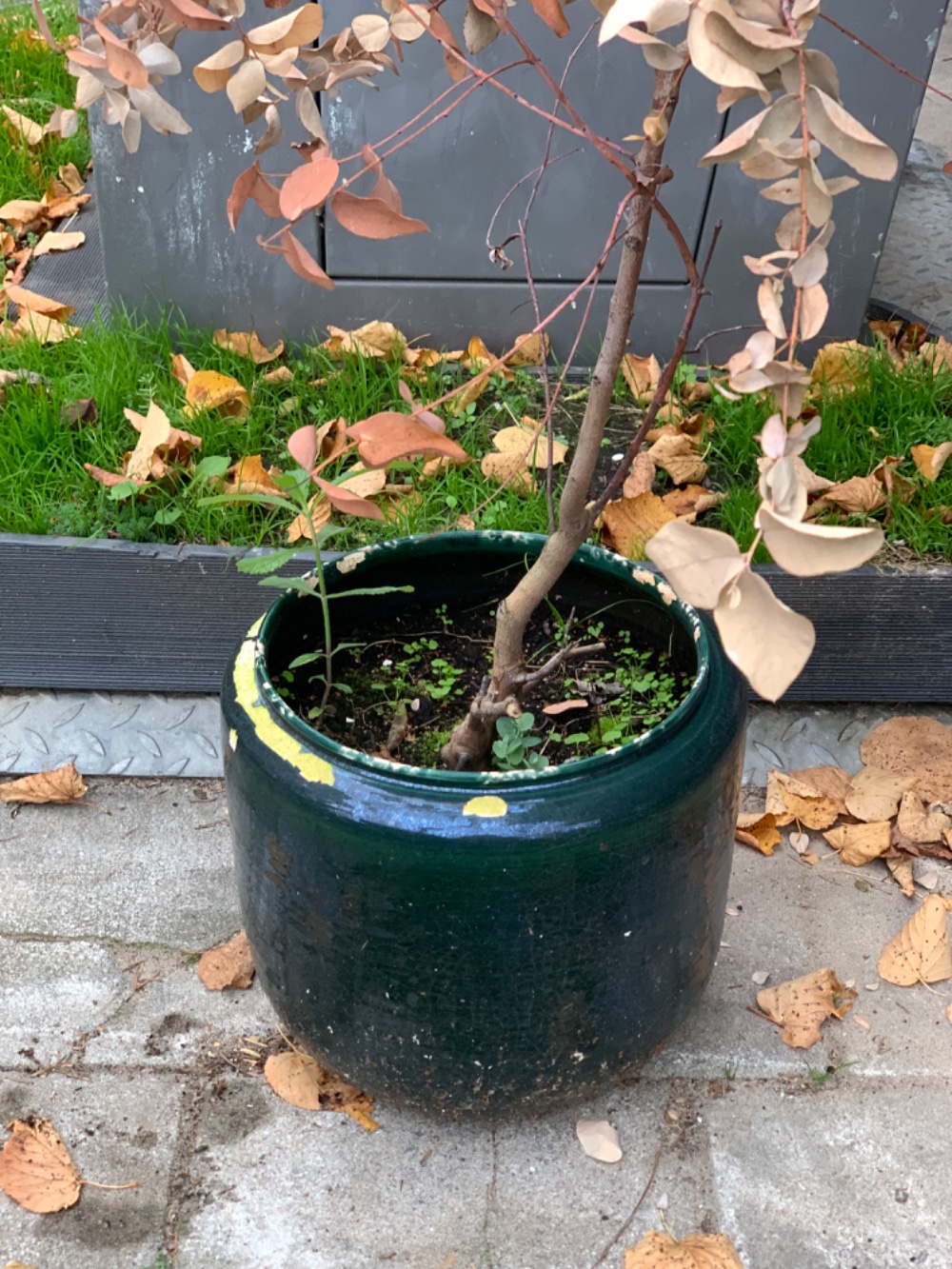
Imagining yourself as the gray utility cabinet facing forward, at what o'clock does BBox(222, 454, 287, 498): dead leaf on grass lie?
The dead leaf on grass is roughly at 1 o'clock from the gray utility cabinet.

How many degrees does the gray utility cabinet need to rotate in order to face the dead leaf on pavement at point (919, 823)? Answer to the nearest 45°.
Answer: approximately 45° to its left

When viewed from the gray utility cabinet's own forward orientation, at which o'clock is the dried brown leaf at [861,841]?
The dried brown leaf is roughly at 11 o'clock from the gray utility cabinet.

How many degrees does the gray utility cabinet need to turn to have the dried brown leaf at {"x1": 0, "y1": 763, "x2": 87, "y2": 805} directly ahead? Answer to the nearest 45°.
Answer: approximately 45° to its right

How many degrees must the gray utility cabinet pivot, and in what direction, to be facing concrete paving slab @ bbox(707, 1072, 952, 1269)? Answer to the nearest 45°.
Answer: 0° — it already faces it

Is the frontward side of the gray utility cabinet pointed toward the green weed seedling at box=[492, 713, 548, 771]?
yes

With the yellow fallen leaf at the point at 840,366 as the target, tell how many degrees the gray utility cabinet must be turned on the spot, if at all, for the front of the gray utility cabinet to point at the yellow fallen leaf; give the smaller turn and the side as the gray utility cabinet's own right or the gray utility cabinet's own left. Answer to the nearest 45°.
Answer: approximately 90° to the gray utility cabinet's own left

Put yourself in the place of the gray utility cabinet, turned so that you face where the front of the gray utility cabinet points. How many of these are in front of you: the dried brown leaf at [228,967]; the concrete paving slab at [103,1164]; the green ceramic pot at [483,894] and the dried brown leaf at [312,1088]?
4

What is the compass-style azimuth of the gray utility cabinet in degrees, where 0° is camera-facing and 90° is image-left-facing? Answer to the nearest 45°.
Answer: approximately 0°
